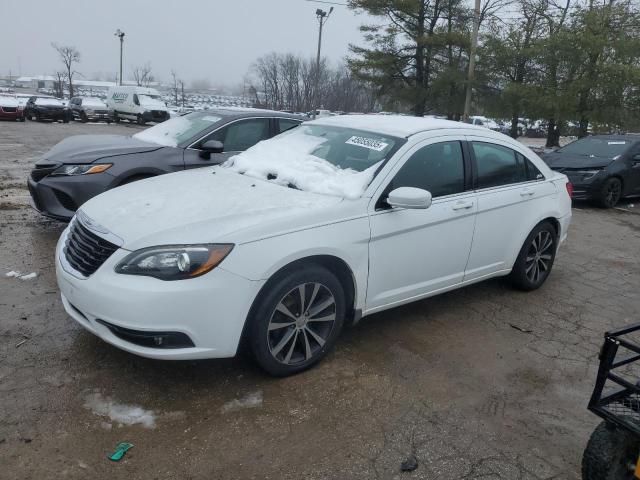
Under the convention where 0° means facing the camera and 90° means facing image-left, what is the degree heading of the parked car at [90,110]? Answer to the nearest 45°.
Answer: approximately 315°

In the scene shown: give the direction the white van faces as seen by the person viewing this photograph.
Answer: facing the viewer and to the right of the viewer

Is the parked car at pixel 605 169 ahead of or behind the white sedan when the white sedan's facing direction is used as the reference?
behind

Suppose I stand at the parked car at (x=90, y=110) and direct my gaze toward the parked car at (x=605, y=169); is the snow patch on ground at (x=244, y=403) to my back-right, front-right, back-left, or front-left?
front-right

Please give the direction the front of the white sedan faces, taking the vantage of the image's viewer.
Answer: facing the viewer and to the left of the viewer

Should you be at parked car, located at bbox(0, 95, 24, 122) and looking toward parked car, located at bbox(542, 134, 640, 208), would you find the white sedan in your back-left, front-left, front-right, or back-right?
front-right

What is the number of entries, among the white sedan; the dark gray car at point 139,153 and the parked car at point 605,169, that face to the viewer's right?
0

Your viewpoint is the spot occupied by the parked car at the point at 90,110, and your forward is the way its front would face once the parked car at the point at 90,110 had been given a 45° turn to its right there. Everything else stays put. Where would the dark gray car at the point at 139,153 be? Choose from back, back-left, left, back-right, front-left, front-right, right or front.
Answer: front

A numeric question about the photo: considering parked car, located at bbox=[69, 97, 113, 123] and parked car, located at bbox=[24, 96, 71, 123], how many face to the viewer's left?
0

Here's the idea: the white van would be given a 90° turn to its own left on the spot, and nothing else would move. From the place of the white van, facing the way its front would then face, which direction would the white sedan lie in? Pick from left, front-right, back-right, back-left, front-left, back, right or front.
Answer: back-right

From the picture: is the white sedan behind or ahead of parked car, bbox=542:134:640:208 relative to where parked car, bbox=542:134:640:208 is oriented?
ahead

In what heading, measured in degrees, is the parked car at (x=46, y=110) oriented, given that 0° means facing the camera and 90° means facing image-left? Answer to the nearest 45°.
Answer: approximately 315°

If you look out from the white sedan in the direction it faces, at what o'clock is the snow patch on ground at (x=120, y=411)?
The snow patch on ground is roughly at 12 o'clock from the white sedan.
